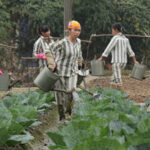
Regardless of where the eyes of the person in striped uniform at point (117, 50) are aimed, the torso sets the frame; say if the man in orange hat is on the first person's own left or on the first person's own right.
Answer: on the first person's own left

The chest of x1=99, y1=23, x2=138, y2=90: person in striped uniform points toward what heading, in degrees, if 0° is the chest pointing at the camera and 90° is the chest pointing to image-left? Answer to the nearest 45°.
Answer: approximately 135°

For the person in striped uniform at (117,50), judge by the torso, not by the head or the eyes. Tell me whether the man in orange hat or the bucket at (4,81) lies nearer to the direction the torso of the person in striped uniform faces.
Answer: the bucket

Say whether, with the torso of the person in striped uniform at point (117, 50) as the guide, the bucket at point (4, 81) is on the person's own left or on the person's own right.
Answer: on the person's own left

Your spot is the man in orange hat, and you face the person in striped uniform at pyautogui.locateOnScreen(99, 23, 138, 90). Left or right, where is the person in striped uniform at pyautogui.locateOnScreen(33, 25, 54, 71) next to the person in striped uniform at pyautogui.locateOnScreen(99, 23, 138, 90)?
left
